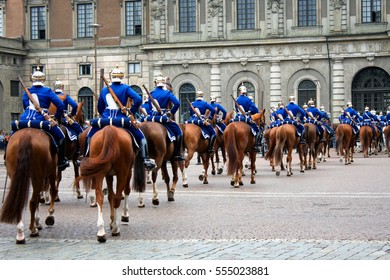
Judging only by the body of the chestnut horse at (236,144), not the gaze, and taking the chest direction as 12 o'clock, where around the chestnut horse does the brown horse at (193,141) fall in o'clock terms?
The brown horse is roughly at 9 o'clock from the chestnut horse.

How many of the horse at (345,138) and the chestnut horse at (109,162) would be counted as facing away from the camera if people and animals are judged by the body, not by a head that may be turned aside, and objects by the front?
2

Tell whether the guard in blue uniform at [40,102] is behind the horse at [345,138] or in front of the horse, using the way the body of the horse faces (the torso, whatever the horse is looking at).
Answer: behind

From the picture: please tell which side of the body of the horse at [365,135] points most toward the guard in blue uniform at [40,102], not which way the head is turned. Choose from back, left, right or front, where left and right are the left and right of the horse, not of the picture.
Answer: back

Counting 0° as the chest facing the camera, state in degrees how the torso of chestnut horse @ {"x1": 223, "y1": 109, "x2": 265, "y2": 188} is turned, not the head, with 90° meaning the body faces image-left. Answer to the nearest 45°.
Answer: approximately 225°

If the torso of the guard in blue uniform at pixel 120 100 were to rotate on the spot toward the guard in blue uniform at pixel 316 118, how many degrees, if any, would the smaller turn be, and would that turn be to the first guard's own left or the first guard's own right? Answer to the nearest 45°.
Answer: approximately 45° to the first guard's own right

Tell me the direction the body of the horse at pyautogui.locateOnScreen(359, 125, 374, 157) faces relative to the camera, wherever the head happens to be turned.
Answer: away from the camera

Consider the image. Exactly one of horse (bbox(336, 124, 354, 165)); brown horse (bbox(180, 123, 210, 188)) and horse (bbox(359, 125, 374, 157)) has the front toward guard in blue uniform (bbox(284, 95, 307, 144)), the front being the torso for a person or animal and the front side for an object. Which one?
the brown horse

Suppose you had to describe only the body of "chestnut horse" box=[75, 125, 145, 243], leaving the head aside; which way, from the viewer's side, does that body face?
away from the camera

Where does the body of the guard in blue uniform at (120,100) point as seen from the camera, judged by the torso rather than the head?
away from the camera

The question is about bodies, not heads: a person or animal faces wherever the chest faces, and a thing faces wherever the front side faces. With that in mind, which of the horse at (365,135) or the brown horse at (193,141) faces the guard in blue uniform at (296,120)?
the brown horse

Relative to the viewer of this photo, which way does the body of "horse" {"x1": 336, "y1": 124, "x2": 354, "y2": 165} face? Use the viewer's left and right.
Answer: facing away from the viewer
